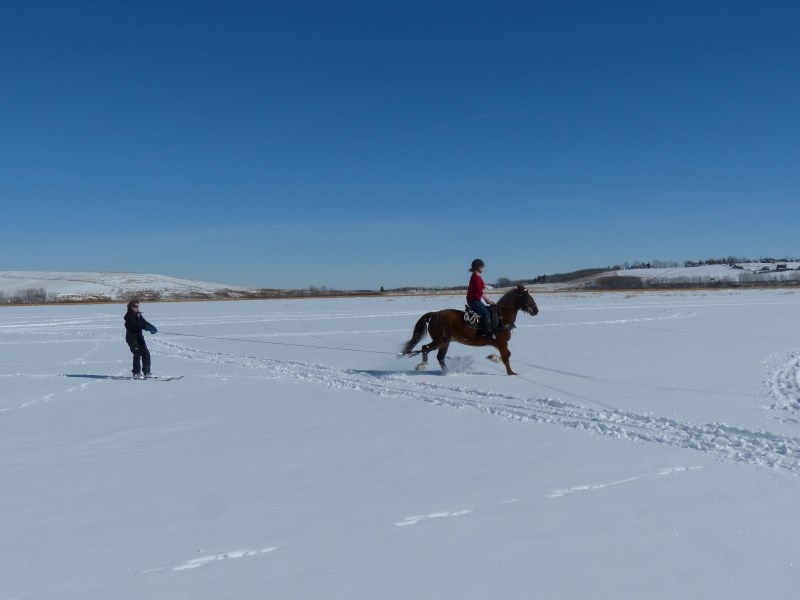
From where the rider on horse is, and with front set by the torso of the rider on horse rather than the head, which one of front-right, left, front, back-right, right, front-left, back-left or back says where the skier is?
back

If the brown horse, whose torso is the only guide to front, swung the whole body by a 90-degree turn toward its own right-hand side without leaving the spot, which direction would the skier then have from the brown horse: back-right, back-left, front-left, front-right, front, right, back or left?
right

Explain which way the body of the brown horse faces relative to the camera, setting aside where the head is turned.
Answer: to the viewer's right

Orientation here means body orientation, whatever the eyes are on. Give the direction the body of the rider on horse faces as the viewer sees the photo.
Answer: to the viewer's right
